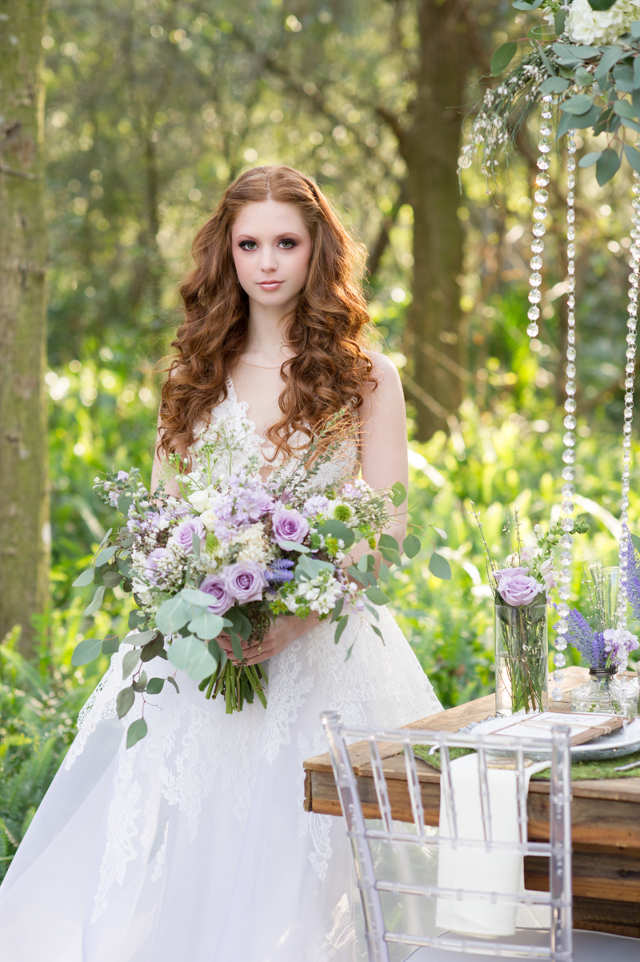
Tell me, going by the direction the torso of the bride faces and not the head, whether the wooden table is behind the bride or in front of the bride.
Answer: in front

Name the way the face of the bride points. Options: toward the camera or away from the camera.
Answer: toward the camera

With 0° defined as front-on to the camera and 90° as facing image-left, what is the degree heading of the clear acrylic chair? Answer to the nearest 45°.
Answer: approximately 225°

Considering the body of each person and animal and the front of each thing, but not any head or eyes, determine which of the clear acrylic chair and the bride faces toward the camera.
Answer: the bride

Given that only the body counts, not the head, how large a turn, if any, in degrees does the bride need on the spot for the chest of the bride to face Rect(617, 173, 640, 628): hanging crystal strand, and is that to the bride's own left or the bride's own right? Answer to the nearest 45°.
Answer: approximately 90° to the bride's own left

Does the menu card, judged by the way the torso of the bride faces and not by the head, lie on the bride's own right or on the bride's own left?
on the bride's own left

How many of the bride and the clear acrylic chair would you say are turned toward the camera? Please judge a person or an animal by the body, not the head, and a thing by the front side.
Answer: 1

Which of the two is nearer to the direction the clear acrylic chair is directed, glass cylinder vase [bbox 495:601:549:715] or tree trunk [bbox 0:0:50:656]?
the glass cylinder vase

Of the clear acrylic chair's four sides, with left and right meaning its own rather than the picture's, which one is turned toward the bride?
left

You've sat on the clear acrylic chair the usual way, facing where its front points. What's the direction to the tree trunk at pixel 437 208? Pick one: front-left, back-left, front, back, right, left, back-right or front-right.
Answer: front-left

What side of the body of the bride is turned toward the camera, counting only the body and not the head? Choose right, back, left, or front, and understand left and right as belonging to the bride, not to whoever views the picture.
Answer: front

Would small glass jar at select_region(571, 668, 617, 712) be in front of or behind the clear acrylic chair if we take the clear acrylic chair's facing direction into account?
in front

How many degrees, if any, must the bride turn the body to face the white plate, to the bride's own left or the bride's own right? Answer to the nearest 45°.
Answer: approximately 45° to the bride's own left
